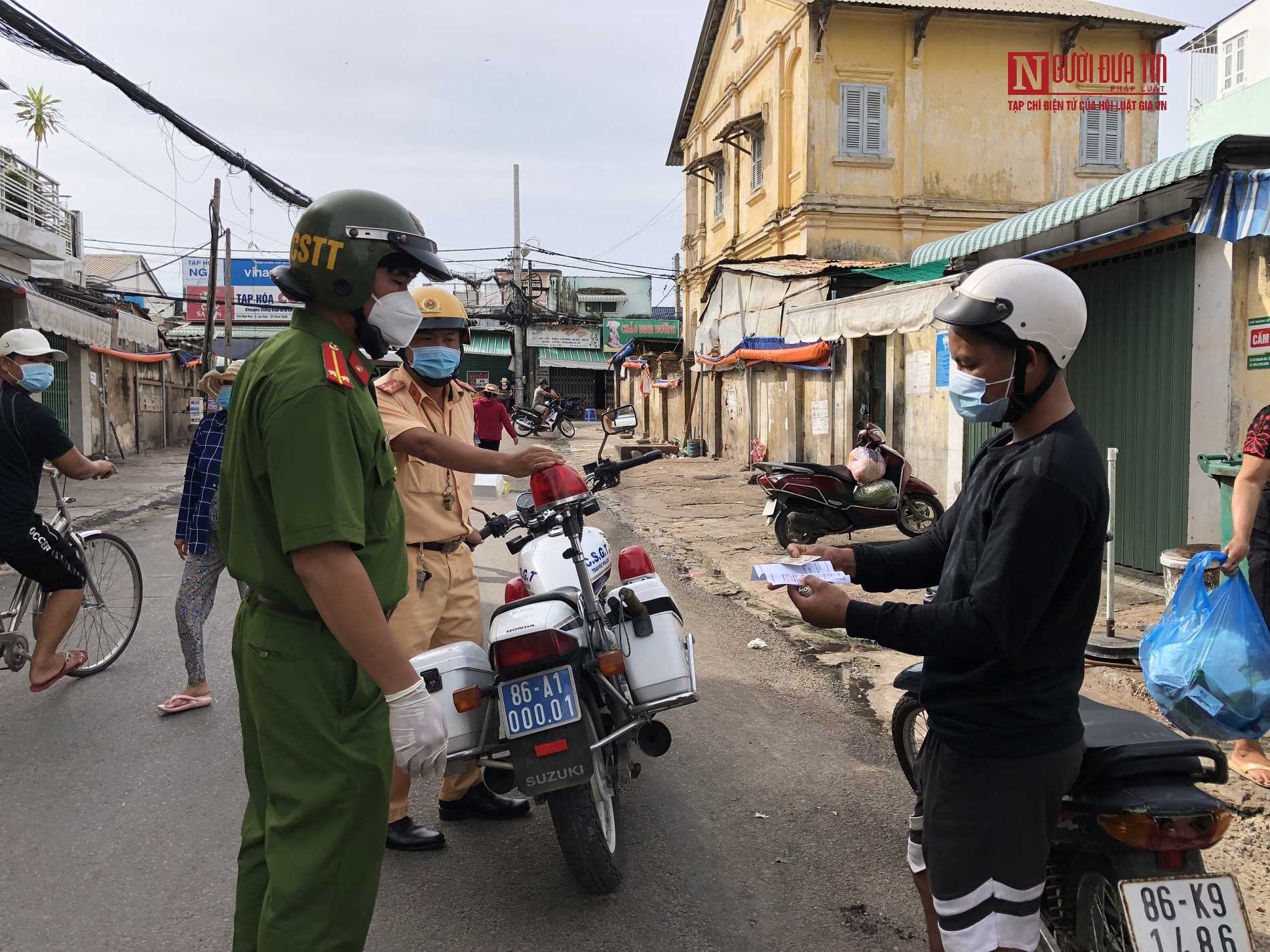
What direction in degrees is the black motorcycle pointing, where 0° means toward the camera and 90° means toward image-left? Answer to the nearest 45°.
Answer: approximately 135°

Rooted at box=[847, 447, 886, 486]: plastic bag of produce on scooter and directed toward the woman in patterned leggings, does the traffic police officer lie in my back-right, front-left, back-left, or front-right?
front-left

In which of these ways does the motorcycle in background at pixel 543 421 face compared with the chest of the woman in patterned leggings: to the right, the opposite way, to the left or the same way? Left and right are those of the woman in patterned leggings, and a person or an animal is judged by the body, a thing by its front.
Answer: the opposite way

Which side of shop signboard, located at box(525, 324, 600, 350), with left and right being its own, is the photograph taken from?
front

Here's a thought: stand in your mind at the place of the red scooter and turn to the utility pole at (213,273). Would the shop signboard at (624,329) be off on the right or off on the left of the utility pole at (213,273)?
right

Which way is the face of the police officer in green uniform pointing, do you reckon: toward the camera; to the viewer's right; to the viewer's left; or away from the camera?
to the viewer's right

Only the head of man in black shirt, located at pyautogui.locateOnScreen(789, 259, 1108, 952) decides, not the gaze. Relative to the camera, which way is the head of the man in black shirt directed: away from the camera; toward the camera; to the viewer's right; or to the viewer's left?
to the viewer's left

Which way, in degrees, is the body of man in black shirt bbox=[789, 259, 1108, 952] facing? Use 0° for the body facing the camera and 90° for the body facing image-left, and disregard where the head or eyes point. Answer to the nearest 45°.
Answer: approximately 90°

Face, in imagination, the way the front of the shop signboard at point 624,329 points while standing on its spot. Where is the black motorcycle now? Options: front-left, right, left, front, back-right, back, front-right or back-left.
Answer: front

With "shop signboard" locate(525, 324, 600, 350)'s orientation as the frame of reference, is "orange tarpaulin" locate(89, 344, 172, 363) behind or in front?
in front

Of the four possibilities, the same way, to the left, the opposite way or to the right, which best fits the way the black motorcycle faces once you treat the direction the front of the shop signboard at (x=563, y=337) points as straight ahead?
the opposite way

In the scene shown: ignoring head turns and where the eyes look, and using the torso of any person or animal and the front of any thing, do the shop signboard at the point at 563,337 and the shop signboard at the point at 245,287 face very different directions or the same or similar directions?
same or similar directions

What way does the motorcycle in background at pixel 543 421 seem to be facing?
to the viewer's right

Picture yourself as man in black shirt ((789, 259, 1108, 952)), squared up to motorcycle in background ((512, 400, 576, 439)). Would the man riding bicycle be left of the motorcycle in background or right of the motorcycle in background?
left

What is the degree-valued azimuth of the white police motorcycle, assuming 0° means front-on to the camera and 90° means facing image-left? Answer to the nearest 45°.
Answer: approximately 180°

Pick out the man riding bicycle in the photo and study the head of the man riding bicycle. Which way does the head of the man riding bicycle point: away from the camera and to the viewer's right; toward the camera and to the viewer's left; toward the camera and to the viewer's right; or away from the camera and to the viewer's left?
toward the camera and to the viewer's right

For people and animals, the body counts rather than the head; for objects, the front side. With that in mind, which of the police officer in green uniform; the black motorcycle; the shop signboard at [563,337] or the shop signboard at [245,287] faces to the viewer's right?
the police officer in green uniform

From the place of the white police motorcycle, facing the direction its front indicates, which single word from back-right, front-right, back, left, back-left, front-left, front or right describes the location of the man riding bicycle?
front-left

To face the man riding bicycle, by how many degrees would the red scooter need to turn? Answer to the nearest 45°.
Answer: approximately 135° to its right

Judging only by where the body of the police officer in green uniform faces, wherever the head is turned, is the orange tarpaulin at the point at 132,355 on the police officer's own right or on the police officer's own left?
on the police officer's own left
